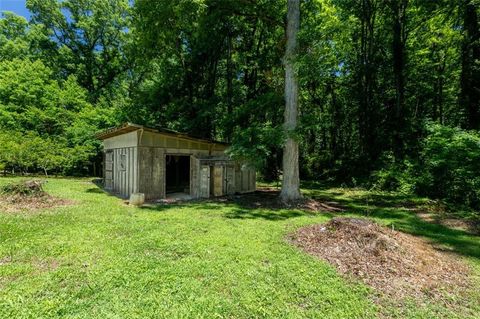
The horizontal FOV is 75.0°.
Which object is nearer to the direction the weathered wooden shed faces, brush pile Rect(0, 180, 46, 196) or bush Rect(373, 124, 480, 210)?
the bush

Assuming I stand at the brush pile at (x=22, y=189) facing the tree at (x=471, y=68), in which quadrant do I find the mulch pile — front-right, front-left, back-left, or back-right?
front-right

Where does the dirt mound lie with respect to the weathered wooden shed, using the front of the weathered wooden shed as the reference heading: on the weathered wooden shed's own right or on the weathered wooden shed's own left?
on the weathered wooden shed's own right

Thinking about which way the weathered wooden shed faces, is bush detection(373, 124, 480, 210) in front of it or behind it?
in front

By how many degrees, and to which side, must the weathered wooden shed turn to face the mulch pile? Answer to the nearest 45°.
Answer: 0° — it already faces it

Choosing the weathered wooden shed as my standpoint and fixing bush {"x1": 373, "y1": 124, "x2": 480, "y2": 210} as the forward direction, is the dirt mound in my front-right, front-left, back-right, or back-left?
back-right

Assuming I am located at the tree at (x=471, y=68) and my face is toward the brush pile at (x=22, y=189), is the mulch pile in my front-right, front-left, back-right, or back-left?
front-left

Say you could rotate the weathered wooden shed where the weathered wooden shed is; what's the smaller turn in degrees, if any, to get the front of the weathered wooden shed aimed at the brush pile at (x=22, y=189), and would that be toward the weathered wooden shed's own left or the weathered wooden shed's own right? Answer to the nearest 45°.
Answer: approximately 90° to the weathered wooden shed's own right

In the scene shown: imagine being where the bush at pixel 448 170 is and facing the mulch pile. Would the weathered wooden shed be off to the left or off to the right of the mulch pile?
right

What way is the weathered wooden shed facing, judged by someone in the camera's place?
facing the viewer and to the right of the viewer

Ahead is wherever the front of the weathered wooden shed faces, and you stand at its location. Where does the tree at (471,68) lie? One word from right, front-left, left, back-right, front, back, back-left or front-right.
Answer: front-left
